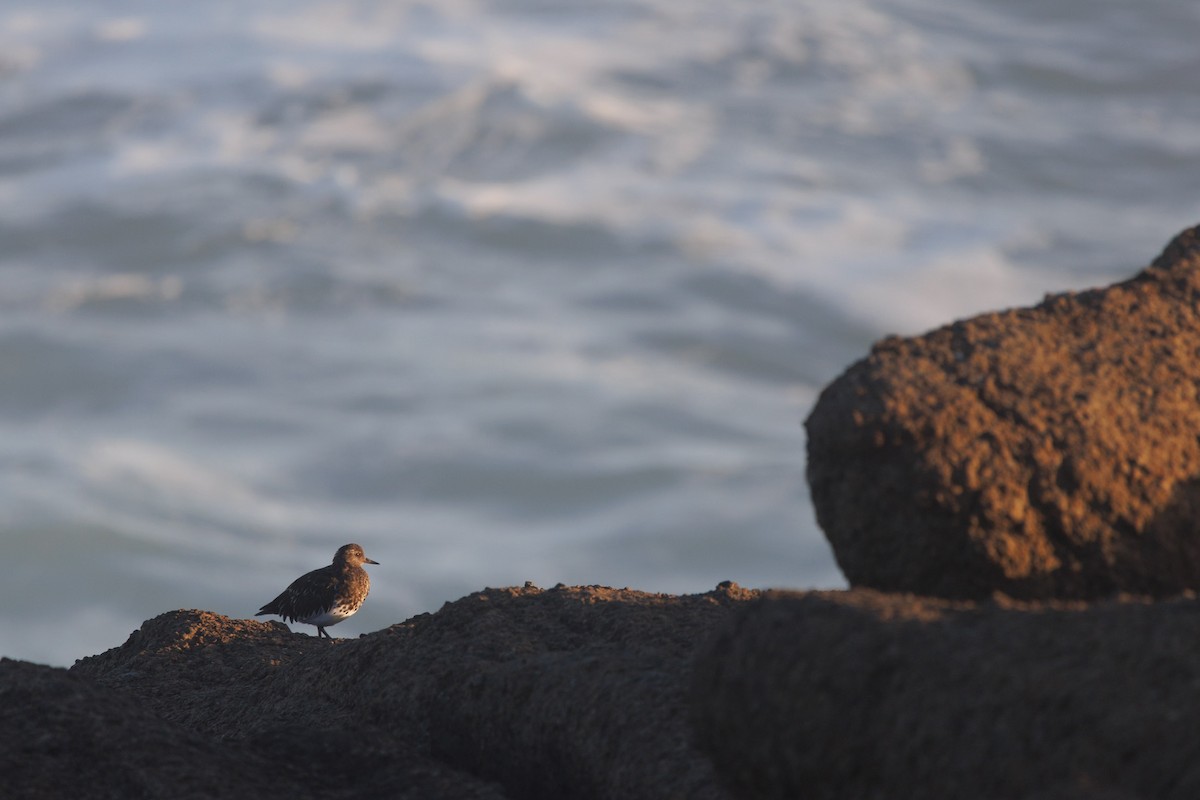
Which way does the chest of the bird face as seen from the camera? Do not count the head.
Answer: to the viewer's right

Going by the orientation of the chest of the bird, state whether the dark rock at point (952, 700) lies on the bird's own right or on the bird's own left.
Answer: on the bird's own right
